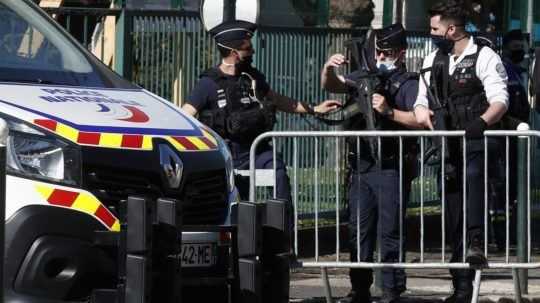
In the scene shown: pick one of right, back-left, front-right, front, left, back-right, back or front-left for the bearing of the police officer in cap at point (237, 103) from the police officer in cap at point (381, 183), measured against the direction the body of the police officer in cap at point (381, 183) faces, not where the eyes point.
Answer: front-right

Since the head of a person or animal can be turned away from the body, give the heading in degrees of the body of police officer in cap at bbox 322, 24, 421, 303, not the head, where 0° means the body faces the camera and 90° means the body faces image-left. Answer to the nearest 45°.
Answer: approximately 45°

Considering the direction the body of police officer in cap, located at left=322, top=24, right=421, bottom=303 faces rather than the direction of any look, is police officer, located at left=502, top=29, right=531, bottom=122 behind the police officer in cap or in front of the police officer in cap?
behind

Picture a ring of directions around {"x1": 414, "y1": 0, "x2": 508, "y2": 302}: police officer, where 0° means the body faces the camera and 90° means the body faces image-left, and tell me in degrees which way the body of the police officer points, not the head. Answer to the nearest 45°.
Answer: approximately 45°

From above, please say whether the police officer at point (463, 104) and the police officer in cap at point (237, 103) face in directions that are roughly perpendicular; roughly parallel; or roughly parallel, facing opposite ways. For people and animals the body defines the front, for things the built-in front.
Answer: roughly perpendicular

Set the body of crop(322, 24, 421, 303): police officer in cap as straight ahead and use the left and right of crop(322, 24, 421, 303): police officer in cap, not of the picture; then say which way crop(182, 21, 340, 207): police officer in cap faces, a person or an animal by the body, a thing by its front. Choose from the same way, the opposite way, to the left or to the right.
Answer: to the left

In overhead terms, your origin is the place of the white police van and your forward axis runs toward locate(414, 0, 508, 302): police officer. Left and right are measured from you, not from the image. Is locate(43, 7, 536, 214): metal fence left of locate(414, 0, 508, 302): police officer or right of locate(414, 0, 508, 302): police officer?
left

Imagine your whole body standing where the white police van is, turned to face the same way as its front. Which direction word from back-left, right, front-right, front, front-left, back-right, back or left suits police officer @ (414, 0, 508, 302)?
left

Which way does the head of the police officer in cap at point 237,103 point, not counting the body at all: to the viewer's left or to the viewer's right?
to the viewer's right

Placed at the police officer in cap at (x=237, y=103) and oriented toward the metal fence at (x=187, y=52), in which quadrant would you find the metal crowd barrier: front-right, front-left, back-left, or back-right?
back-right

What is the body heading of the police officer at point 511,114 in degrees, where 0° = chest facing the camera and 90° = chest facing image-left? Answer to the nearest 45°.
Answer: approximately 0°
